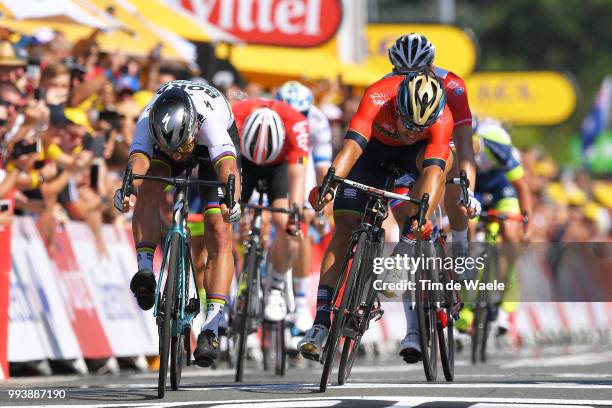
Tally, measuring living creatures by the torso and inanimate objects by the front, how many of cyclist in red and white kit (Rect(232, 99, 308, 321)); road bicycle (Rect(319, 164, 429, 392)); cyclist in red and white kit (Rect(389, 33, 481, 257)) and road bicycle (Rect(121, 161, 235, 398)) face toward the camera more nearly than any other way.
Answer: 4

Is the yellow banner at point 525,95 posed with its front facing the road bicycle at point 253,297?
yes

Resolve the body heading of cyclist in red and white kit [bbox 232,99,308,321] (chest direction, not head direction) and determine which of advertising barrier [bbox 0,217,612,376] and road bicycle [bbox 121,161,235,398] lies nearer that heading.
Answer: the road bicycle

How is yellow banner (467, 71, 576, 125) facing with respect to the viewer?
toward the camera

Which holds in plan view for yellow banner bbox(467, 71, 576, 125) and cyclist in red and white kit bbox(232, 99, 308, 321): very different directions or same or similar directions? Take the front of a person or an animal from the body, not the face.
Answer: same or similar directions

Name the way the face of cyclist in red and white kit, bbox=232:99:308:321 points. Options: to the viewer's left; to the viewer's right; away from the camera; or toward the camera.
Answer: toward the camera

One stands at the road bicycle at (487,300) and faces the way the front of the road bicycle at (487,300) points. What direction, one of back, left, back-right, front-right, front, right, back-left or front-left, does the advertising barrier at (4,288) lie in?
front-right

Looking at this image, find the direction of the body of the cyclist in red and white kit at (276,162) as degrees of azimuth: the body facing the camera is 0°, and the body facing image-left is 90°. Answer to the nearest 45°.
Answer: approximately 0°

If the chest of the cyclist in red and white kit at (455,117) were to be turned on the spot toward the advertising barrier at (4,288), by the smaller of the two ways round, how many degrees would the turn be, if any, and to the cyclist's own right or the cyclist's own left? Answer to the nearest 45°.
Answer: approximately 90° to the cyclist's own right

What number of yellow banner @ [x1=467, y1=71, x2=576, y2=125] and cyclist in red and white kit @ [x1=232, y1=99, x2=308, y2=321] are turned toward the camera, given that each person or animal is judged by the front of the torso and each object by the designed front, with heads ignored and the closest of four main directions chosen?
2

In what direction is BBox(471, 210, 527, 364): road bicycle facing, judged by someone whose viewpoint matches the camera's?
facing the viewer

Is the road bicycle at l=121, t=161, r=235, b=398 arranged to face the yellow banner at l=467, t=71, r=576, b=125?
no

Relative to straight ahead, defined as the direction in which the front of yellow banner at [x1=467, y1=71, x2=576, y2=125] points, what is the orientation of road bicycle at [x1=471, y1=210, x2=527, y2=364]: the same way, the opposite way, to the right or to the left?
the same way

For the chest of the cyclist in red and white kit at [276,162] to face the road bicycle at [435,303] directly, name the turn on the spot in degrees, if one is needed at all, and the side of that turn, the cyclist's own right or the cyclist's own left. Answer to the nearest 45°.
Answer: approximately 45° to the cyclist's own left

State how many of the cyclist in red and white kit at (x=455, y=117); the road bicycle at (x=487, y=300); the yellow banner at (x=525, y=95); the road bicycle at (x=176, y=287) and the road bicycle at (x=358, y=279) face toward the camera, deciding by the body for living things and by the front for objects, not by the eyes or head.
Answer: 5

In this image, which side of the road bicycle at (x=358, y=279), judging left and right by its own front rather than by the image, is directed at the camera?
front
